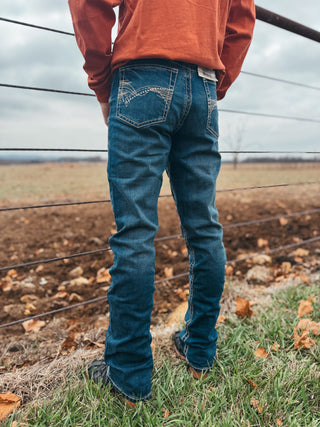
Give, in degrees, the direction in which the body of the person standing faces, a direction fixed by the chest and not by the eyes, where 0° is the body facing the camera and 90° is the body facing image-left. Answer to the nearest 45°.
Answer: approximately 135°

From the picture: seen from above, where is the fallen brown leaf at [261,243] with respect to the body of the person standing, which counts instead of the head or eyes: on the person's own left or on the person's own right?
on the person's own right

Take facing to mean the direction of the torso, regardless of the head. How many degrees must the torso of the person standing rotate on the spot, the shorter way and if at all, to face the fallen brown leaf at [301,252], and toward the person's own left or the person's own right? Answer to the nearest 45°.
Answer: approximately 90° to the person's own right

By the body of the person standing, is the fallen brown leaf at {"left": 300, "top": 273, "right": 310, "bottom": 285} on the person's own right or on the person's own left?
on the person's own right

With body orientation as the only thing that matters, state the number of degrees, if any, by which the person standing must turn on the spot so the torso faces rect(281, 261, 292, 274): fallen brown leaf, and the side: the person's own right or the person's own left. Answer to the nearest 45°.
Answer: approximately 90° to the person's own right

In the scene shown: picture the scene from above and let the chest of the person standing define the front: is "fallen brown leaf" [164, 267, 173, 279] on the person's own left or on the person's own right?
on the person's own right

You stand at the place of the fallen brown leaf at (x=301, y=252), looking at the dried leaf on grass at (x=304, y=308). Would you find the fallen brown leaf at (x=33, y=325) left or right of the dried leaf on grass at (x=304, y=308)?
right

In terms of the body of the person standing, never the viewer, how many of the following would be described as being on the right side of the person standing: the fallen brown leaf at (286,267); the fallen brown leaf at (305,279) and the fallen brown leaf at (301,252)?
3

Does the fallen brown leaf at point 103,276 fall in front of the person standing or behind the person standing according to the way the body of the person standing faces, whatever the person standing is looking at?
in front
